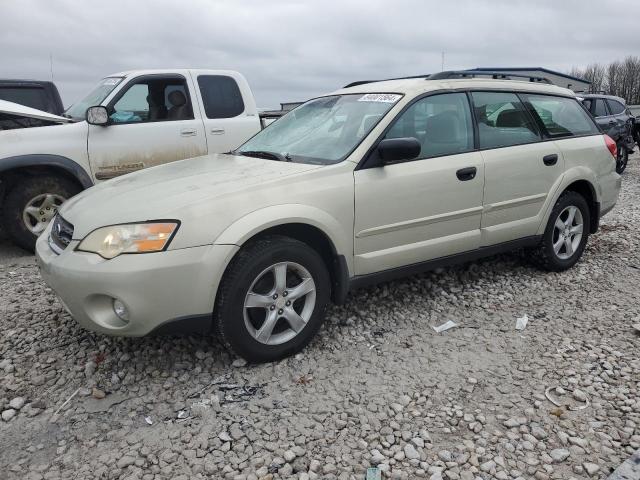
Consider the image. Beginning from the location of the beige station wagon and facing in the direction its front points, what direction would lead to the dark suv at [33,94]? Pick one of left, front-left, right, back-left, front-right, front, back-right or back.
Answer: right

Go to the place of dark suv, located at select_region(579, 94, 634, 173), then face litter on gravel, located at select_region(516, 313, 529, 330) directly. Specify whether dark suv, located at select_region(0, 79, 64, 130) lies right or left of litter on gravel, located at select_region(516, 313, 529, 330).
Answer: right

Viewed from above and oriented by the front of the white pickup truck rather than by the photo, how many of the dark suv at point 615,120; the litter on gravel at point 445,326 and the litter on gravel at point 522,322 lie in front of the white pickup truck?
0

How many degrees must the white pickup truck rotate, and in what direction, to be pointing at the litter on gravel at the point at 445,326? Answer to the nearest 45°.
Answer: approximately 135° to its left

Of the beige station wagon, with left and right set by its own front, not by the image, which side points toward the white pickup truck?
right

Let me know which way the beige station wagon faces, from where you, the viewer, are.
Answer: facing the viewer and to the left of the viewer

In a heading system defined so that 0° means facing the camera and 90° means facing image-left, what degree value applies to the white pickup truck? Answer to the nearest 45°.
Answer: approximately 90°

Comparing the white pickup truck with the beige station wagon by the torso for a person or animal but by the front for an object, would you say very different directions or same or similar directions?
same or similar directions

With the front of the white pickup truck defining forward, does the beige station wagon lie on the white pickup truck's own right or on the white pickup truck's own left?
on the white pickup truck's own left

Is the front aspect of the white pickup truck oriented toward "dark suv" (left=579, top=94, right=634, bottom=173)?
no

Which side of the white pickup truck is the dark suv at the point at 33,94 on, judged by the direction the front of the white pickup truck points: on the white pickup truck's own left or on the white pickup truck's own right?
on the white pickup truck's own right
